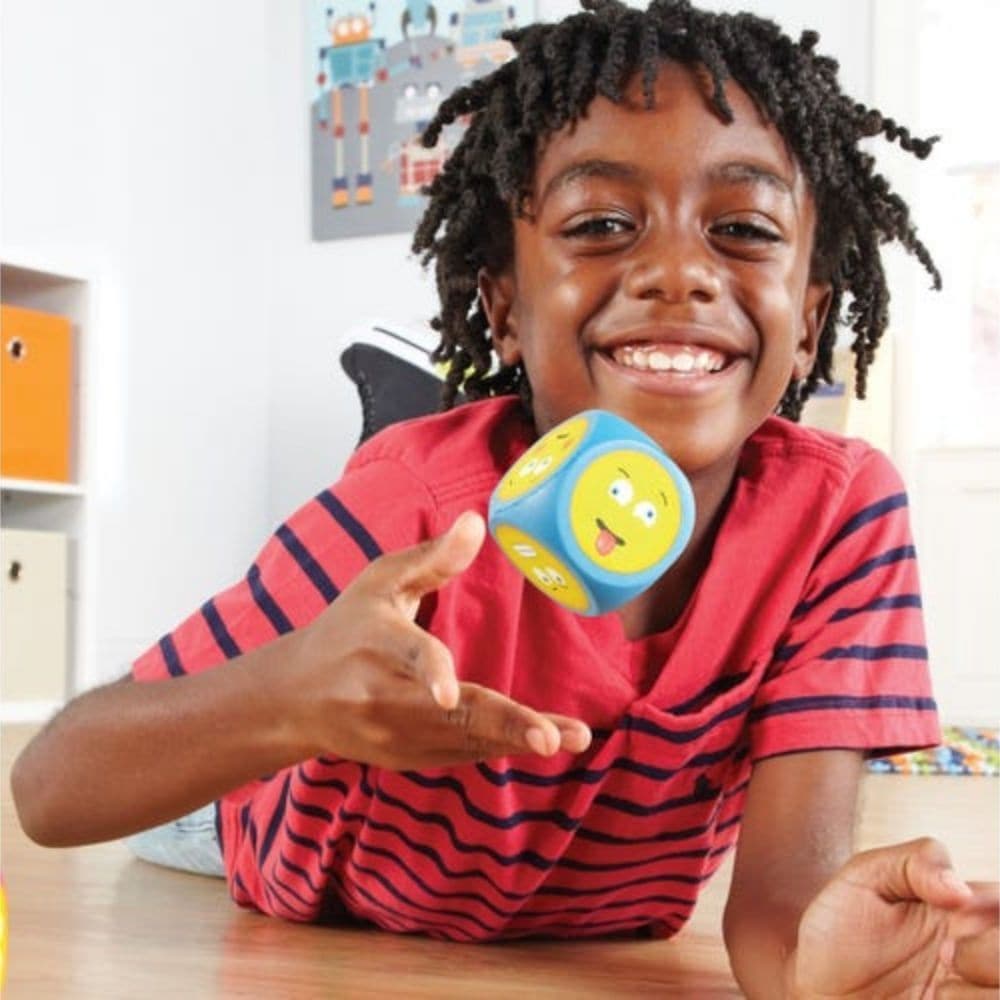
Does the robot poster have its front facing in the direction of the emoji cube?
yes

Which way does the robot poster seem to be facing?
toward the camera

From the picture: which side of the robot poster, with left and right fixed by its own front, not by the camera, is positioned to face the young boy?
front

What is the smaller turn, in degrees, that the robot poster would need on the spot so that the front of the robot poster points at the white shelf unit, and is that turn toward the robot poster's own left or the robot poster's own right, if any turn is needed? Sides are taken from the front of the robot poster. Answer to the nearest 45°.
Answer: approximately 45° to the robot poster's own right

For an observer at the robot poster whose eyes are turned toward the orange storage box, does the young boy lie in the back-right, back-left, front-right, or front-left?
front-left

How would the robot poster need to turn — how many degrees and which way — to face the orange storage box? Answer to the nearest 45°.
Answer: approximately 45° to its right

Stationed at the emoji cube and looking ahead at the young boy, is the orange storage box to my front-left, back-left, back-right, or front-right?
front-left
